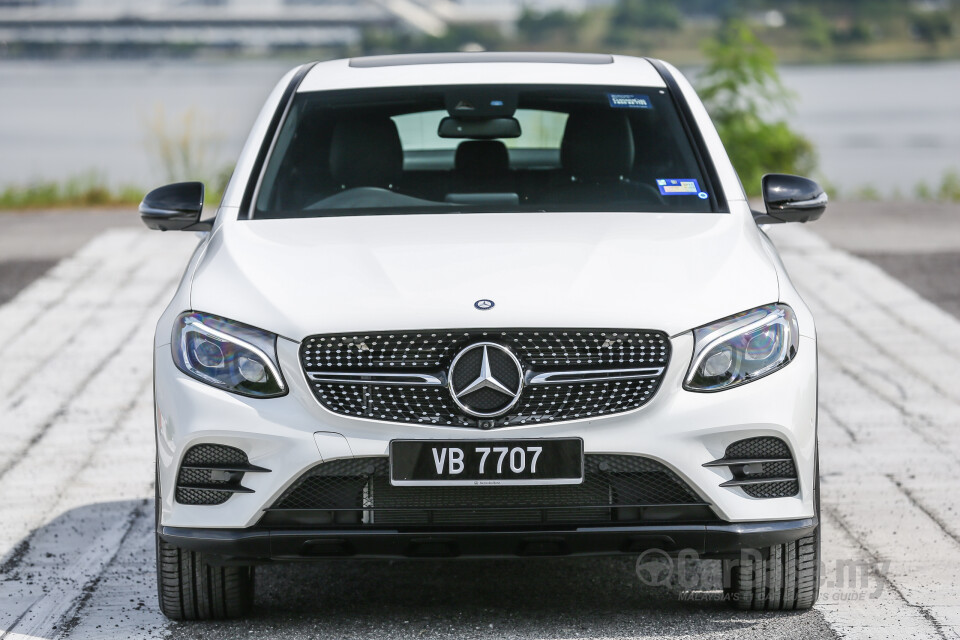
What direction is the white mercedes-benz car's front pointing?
toward the camera

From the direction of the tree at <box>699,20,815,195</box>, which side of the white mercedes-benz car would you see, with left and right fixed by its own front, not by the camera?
back
